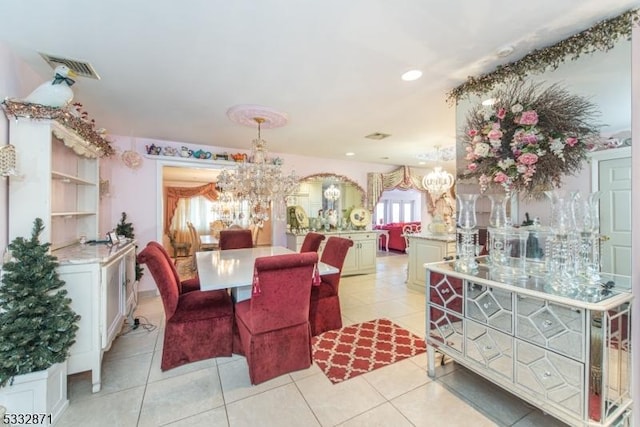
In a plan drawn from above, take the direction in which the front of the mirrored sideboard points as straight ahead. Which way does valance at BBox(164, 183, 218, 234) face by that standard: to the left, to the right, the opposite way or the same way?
to the left

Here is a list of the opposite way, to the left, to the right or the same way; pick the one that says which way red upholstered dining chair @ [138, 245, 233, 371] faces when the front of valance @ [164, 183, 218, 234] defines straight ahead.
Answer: to the left

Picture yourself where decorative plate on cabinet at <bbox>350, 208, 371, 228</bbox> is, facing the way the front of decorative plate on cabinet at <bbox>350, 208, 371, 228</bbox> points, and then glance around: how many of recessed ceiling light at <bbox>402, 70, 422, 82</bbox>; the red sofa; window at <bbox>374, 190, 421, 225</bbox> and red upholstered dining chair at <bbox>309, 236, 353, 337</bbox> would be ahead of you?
2

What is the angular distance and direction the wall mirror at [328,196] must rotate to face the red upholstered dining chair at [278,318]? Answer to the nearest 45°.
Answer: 0° — it already faces it

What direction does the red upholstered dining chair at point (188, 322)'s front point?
to the viewer's right

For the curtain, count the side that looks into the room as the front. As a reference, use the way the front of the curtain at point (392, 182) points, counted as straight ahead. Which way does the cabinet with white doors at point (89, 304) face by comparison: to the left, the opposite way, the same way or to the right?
to the left

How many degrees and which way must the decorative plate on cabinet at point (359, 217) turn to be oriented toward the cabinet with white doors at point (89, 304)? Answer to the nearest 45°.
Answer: approximately 45° to its right

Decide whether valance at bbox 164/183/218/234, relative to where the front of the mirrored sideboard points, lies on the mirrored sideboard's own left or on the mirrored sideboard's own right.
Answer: on the mirrored sideboard's own right

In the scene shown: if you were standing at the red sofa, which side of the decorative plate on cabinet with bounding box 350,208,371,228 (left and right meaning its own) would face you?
back

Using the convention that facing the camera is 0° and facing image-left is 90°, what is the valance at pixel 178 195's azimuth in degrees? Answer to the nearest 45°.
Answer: approximately 0°
